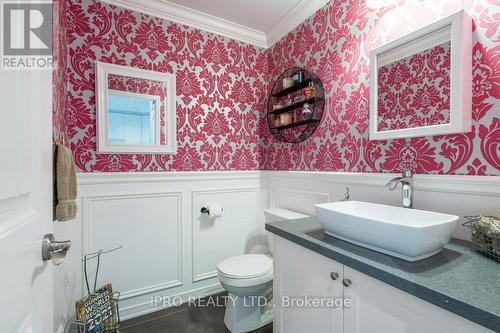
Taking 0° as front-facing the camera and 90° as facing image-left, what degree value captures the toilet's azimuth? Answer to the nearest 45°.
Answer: approximately 45°

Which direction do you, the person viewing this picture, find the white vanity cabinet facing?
facing the viewer and to the left of the viewer

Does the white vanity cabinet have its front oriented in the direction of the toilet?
no

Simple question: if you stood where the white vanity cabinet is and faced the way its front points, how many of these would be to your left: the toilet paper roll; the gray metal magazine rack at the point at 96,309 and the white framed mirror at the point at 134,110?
0

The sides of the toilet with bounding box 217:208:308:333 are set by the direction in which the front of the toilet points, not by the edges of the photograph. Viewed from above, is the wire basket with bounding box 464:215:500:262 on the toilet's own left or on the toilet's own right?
on the toilet's own left

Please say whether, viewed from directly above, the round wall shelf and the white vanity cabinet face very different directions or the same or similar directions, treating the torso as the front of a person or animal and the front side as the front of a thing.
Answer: same or similar directions

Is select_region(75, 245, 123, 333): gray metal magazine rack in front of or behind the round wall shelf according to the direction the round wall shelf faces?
in front

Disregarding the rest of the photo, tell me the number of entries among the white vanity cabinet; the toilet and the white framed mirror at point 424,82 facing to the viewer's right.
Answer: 0

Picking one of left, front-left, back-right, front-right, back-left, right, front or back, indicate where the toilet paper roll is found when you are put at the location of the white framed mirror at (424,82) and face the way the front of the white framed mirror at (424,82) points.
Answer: front-right

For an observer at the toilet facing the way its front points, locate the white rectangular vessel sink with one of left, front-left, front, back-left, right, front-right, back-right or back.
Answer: left

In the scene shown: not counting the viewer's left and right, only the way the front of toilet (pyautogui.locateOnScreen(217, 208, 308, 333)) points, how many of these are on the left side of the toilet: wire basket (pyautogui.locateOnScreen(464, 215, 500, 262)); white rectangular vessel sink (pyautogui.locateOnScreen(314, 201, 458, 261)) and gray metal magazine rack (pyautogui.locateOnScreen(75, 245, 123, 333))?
2

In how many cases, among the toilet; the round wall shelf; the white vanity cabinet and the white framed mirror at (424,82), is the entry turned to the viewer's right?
0

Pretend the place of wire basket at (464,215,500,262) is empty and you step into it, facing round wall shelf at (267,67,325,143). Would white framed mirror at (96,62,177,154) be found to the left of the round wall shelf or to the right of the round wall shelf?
left

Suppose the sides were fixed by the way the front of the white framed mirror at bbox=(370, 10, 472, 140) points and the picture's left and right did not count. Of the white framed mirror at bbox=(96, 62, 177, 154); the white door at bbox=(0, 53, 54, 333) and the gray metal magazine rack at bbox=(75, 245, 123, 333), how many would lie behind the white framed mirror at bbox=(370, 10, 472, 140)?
0

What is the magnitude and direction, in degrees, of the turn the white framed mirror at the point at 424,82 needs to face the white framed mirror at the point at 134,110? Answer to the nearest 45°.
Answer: approximately 45° to its right
